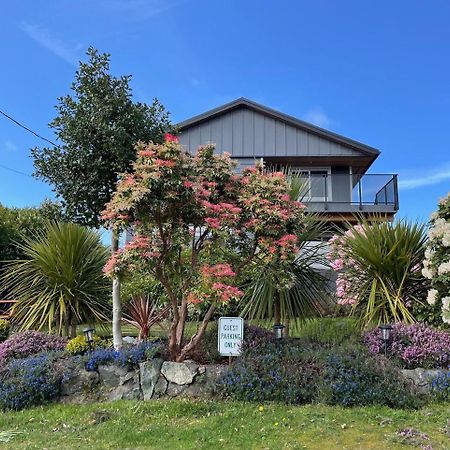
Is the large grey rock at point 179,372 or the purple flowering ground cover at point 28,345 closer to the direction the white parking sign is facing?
the large grey rock

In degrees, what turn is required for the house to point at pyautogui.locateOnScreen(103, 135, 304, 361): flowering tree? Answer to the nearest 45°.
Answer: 0° — it already faces it

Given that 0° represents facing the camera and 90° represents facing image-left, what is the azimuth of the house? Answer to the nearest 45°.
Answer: approximately 0°

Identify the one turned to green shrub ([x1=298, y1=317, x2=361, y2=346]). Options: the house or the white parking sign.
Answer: the house

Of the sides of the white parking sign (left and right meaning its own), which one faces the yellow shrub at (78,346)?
right

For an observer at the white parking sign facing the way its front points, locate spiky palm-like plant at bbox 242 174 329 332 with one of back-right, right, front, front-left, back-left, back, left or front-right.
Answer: back-left

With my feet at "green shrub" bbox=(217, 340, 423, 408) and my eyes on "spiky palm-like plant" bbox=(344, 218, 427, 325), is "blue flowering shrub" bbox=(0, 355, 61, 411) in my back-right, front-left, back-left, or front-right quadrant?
back-left

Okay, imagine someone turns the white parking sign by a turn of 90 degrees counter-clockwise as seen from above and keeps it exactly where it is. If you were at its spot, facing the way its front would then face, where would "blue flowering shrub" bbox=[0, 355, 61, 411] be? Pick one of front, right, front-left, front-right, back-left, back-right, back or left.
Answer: back

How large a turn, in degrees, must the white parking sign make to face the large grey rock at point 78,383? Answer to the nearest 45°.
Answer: approximately 90° to its right

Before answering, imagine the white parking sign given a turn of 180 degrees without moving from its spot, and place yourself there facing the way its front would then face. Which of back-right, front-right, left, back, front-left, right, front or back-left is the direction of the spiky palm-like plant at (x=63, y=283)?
front-left

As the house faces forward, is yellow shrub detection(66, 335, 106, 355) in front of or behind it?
in front

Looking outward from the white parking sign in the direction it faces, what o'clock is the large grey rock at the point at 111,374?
The large grey rock is roughly at 3 o'clock from the white parking sign.

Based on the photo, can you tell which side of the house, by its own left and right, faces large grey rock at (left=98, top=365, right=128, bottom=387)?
front

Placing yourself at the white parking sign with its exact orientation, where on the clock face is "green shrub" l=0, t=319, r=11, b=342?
The green shrub is roughly at 4 o'clock from the white parking sign.
